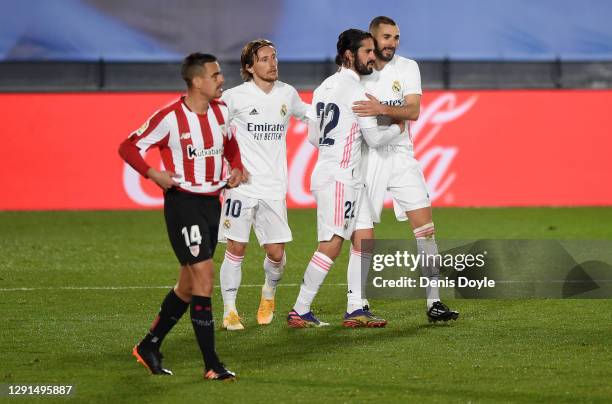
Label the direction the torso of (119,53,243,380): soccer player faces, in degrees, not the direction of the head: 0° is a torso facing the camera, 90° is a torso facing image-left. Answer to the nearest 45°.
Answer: approximately 315°

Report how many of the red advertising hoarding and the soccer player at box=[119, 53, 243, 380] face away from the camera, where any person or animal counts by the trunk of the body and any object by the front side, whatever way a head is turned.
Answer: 0

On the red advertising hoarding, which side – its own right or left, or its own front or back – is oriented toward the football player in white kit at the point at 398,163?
front

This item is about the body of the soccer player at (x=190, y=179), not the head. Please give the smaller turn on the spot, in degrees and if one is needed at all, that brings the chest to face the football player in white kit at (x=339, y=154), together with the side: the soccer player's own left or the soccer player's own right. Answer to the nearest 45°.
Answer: approximately 90° to the soccer player's own left

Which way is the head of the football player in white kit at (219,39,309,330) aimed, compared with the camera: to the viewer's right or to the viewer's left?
to the viewer's right

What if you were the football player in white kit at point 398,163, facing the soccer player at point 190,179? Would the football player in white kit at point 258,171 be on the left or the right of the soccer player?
right

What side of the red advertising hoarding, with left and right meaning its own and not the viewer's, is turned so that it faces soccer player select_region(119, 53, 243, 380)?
front
